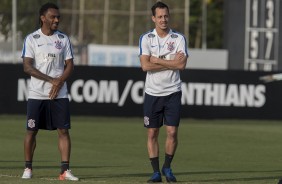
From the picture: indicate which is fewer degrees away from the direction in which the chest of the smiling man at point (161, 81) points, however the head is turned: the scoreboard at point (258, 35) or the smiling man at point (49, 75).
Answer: the smiling man

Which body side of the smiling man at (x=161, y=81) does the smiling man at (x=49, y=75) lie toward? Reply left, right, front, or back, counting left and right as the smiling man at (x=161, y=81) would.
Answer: right

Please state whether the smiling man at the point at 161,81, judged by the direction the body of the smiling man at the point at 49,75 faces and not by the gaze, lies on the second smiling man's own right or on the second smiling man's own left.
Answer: on the second smiling man's own left

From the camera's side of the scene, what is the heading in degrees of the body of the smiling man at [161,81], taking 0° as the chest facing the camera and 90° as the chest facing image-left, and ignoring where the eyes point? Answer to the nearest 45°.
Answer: approximately 0°

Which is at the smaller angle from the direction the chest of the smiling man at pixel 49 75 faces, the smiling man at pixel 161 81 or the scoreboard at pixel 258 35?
the smiling man

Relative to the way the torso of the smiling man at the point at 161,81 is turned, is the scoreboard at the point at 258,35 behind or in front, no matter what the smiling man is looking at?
behind

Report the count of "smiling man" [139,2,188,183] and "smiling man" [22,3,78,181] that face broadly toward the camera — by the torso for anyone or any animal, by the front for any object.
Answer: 2
